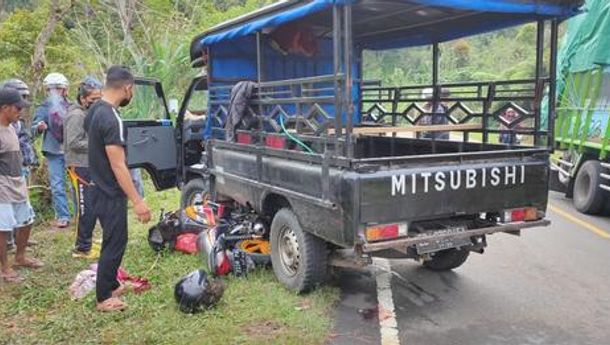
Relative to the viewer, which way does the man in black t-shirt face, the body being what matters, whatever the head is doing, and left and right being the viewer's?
facing to the right of the viewer

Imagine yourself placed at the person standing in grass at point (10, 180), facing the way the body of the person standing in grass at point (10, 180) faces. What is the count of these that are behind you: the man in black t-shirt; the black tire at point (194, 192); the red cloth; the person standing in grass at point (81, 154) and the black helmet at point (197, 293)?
0

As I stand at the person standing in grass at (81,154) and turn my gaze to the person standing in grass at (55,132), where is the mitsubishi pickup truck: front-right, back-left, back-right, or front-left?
back-right

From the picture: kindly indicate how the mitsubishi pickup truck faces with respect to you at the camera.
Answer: facing away from the viewer and to the left of the viewer

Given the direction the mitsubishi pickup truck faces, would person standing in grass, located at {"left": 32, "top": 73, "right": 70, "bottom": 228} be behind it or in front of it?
in front

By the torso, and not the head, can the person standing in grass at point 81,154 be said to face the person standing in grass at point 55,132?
no

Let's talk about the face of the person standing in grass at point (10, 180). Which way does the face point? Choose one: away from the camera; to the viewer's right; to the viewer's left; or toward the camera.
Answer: to the viewer's right

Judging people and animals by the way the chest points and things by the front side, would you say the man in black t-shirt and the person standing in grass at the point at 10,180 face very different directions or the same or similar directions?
same or similar directions

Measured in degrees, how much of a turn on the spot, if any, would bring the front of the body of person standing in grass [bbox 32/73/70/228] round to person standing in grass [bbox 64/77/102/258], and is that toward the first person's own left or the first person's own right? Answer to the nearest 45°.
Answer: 0° — they already face them

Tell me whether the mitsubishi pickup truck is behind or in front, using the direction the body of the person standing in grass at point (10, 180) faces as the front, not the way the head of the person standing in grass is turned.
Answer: in front

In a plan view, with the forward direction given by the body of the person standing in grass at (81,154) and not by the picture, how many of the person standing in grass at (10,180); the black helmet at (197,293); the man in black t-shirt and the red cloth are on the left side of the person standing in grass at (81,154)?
0

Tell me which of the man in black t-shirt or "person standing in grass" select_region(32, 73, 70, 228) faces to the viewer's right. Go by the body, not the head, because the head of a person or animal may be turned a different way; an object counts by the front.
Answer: the man in black t-shirt

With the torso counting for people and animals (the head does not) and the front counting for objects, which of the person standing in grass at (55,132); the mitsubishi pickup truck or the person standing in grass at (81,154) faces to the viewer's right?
the person standing in grass at (81,154)

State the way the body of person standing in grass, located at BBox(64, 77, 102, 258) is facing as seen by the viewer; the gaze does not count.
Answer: to the viewer's right
